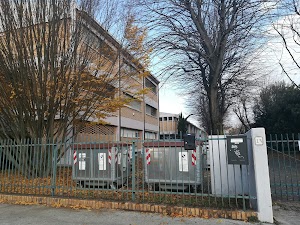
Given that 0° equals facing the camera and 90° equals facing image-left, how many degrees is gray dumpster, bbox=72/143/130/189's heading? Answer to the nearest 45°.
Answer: approximately 0°

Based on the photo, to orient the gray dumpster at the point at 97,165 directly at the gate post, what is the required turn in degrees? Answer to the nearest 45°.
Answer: approximately 45° to its left

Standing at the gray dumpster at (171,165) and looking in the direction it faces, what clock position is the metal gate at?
The metal gate is roughly at 9 o'clock from the gray dumpster.

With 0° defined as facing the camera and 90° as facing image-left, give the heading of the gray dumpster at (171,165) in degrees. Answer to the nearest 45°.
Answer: approximately 0°

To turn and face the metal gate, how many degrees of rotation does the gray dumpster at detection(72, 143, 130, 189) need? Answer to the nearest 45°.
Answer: approximately 90° to its left

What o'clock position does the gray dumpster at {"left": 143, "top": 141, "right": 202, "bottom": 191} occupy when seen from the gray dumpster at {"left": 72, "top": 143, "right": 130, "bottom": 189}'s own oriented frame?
the gray dumpster at {"left": 143, "top": 141, "right": 202, "bottom": 191} is roughly at 10 o'clock from the gray dumpster at {"left": 72, "top": 143, "right": 130, "bottom": 189}.

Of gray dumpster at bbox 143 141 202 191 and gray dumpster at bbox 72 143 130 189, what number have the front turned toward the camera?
2

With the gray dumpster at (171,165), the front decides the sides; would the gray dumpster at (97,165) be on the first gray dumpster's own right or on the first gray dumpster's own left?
on the first gray dumpster's own right
